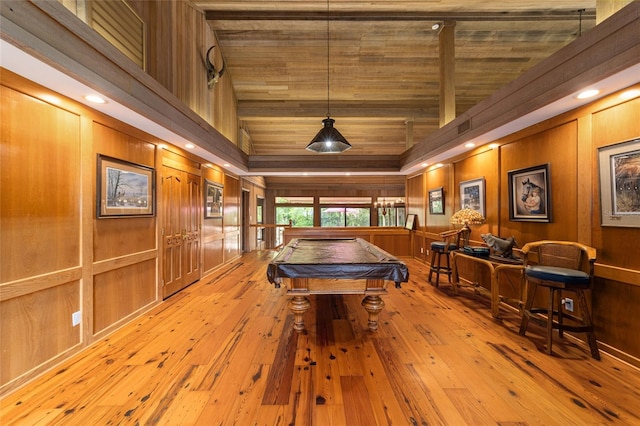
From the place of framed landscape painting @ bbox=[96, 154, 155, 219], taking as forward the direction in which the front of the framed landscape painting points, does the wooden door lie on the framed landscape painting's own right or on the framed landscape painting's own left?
on the framed landscape painting's own left

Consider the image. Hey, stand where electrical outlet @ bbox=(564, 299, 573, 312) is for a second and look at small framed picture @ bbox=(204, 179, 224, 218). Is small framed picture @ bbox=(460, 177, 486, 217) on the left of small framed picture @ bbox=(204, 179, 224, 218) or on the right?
right

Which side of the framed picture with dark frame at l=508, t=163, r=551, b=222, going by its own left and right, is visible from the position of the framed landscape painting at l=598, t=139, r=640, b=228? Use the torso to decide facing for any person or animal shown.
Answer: left

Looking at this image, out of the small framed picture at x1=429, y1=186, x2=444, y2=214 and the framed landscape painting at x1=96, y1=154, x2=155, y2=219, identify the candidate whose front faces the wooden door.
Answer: the small framed picture

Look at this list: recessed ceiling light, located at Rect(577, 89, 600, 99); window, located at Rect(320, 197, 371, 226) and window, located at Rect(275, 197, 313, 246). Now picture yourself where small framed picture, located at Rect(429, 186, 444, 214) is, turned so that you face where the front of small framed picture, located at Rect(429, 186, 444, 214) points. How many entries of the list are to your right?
2

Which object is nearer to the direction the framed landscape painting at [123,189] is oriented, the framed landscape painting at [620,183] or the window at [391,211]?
the framed landscape painting

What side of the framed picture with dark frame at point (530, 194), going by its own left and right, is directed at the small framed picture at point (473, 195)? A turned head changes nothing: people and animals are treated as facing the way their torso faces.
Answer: right

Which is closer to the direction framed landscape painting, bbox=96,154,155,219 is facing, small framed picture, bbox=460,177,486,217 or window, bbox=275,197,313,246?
the small framed picture

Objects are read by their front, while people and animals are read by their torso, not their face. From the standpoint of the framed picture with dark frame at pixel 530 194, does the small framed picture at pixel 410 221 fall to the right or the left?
on its right

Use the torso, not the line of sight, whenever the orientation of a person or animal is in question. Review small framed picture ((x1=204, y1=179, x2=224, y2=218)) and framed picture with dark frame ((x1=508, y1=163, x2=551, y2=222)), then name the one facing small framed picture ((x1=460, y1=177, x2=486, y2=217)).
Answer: small framed picture ((x1=204, y1=179, x2=224, y2=218))
